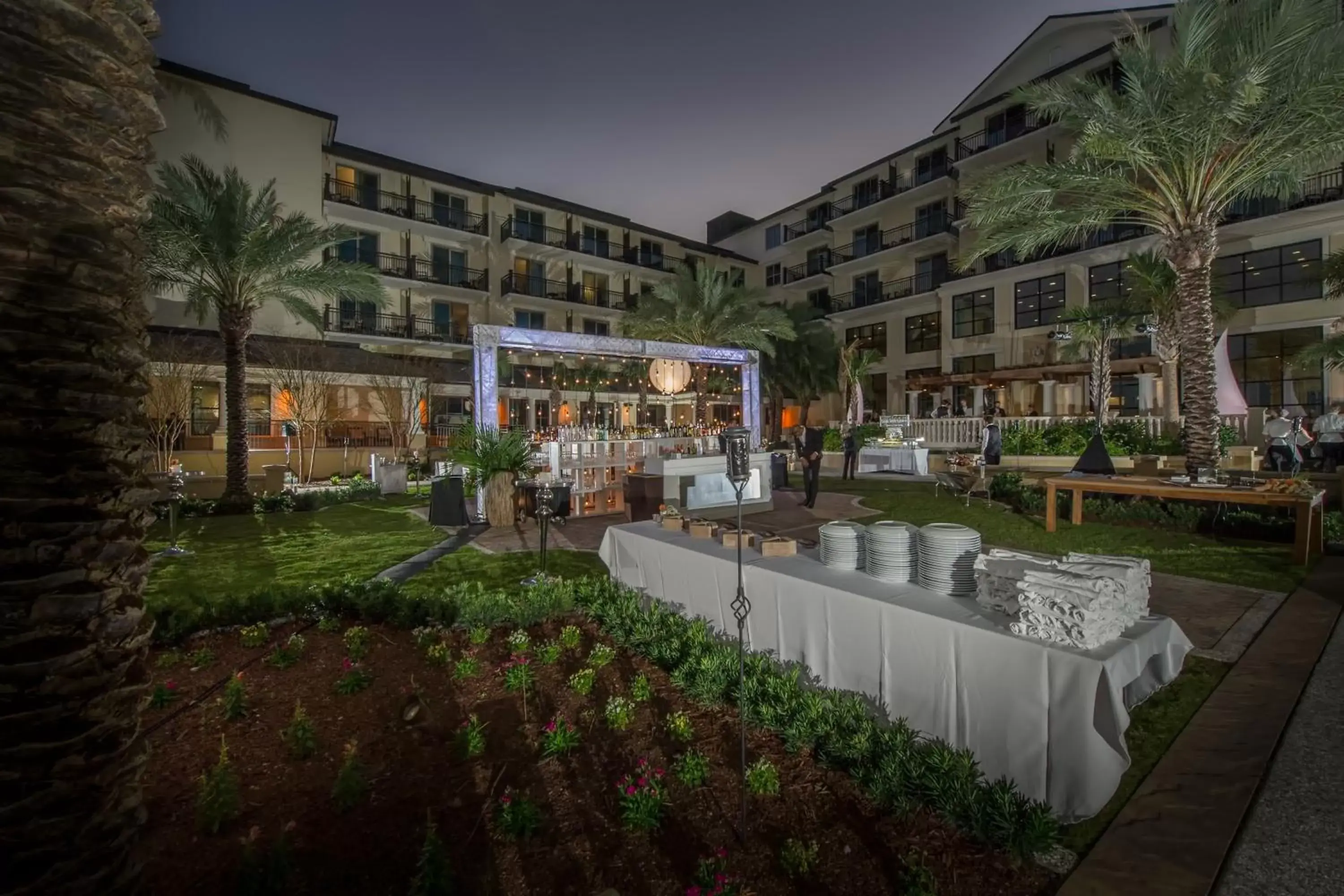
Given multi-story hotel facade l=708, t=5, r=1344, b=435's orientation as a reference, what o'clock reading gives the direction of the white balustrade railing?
The white balustrade railing is roughly at 11 o'clock from the multi-story hotel facade.

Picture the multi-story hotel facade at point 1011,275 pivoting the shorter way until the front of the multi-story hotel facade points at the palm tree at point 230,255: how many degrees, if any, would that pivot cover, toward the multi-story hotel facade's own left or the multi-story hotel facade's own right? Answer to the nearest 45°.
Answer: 0° — it already faces it

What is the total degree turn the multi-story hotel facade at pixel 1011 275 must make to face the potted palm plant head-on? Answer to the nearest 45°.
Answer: approximately 45° to its left

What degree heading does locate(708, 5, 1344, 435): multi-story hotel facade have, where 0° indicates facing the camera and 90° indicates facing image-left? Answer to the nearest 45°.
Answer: approximately 45°

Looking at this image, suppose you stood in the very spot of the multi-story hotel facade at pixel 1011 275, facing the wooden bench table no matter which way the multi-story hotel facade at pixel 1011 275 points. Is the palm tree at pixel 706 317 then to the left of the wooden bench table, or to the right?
right

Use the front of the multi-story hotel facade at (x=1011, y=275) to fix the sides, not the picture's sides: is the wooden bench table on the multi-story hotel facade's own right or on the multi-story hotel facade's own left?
on the multi-story hotel facade's own left

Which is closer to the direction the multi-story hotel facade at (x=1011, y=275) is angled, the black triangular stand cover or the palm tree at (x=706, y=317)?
the palm tree

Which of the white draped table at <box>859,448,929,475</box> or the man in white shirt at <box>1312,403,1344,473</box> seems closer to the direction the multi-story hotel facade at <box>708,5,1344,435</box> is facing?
the white draped table

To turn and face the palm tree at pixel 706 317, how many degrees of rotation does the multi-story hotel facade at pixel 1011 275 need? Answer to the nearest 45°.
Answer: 0° — it already faces it

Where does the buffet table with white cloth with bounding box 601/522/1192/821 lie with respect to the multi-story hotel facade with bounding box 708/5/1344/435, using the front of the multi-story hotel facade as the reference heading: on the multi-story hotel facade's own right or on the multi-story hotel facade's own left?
on the multi-story hotel facade's own left
